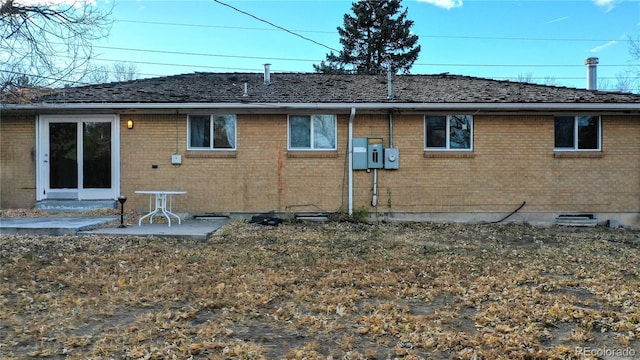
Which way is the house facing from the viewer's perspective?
away from the camera

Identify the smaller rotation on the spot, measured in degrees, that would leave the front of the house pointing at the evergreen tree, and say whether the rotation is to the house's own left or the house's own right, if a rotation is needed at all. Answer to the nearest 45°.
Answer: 0° — it already faces it
